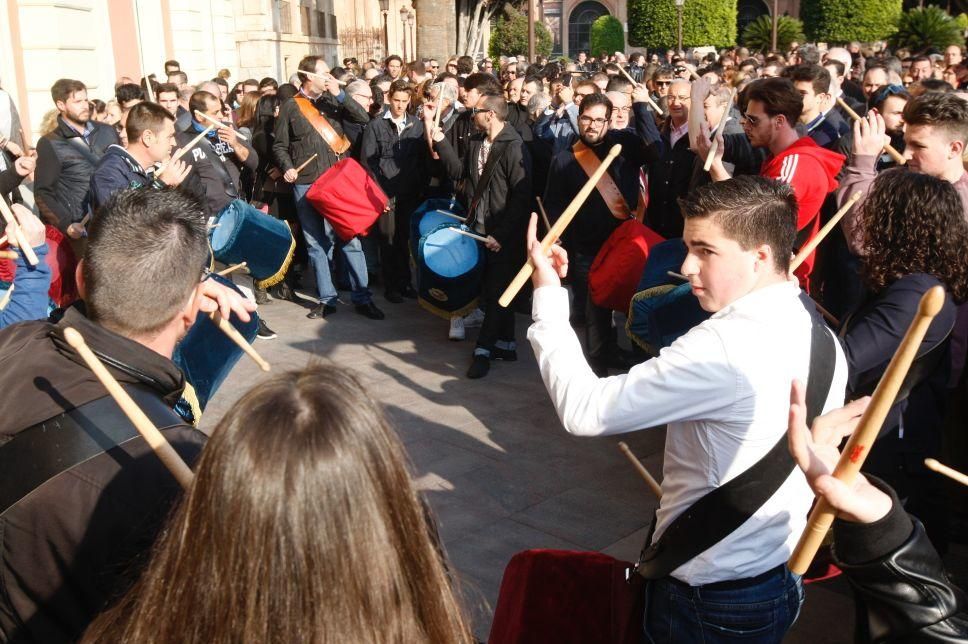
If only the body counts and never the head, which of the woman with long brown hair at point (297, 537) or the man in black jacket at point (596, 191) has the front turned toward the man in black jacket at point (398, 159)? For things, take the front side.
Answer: the woman with long brown hair

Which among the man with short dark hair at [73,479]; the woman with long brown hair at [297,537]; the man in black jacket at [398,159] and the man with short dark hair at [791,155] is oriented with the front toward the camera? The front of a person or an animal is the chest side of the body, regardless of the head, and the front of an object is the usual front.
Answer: the man in black jacket

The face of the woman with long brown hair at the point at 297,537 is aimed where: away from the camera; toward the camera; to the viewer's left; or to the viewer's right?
away from the camera

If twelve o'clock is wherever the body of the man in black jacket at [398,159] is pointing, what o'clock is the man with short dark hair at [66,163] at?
The man with short dark hair is roughly at 2 o'clock from the man in black jacket.

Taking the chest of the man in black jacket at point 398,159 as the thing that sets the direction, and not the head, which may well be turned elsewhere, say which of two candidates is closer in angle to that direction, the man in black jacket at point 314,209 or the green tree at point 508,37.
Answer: the man in black jacket

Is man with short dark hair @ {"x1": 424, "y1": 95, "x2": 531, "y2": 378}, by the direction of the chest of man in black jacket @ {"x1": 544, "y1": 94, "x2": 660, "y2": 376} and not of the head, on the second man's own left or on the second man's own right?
on the second man's own right

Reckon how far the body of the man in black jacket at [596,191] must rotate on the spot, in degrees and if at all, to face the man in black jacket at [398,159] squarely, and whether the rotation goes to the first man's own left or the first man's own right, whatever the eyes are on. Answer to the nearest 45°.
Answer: approximately 135° to the first man's own right

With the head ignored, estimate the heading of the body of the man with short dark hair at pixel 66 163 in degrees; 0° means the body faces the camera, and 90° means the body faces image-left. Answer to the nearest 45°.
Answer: approximately 315°

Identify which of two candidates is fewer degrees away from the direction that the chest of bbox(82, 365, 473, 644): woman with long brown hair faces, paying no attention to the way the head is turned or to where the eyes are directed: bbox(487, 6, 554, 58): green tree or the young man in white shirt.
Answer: the green tree

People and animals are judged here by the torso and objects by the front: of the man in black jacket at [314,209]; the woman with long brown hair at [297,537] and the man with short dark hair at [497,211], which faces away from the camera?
the woman with long brown hair

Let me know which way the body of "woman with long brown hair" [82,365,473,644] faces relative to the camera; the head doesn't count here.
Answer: away from the camera

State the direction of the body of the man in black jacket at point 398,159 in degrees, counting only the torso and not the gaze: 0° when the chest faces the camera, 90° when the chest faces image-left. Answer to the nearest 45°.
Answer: approximately 0°
